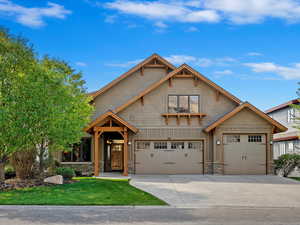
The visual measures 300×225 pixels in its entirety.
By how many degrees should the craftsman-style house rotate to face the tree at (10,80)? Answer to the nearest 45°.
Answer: approximately 45° to its right

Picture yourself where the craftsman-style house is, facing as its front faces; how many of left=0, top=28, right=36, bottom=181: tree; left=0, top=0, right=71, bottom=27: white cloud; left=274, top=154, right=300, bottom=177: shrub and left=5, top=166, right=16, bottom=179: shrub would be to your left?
1

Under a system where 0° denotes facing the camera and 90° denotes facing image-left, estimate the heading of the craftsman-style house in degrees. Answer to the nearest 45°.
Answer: approximately 0°

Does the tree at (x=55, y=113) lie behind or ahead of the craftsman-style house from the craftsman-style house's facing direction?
ahead

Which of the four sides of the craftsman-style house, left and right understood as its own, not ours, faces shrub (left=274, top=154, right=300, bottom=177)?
left
